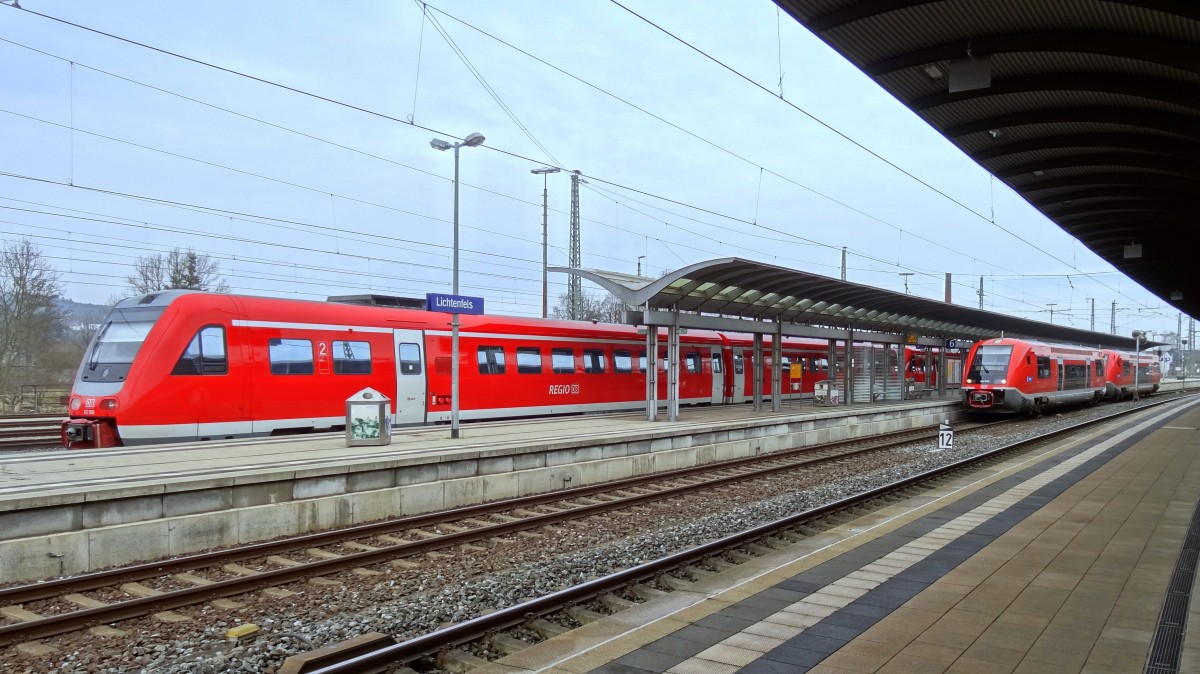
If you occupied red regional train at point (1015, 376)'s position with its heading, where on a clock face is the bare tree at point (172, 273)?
The bare tree is roughly at 1 o'clock from the red regional train.

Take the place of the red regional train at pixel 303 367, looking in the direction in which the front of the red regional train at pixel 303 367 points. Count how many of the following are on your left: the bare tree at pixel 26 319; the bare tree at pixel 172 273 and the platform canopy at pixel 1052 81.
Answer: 1

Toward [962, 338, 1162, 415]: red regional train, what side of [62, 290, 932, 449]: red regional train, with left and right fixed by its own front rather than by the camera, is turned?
back

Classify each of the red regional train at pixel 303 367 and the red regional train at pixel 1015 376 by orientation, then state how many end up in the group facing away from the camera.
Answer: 0

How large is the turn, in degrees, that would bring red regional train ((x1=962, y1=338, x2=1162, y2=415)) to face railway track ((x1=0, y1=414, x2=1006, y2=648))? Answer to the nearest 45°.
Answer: approximately 45° to its left

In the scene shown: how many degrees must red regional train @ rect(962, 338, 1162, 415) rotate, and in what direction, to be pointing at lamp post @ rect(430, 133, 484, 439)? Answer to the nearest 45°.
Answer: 0° — it already faces it

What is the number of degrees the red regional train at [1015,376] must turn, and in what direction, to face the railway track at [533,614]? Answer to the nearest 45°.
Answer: approximately 45° to its left

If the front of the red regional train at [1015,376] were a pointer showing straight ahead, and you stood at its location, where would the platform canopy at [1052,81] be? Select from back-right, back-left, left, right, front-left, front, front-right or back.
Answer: front-left

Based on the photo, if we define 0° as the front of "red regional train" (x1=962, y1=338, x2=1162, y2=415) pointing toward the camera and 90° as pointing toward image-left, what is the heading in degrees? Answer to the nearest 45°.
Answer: approximately 45°

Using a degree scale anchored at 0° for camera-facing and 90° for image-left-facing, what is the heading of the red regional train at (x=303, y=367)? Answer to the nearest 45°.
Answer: approximately 45°

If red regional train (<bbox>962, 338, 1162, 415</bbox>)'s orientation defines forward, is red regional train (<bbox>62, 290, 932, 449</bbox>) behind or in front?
in front
